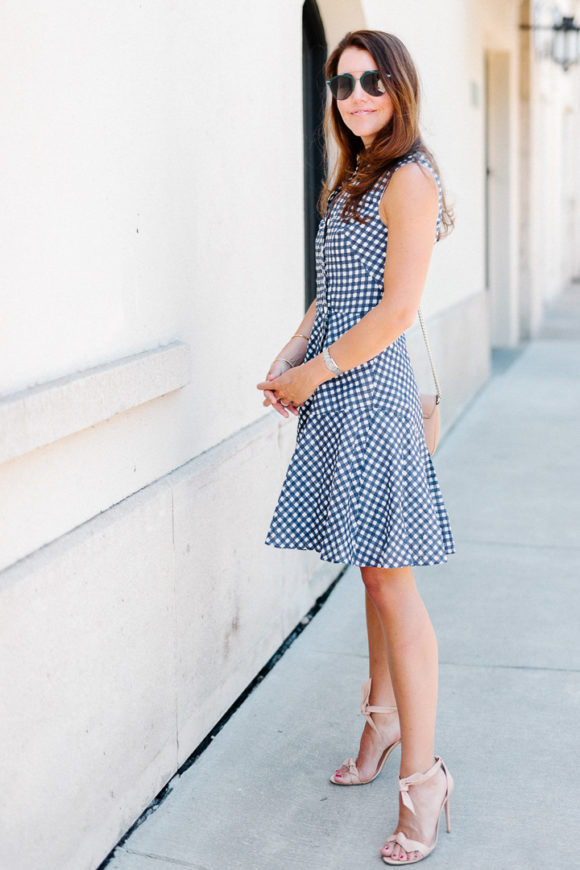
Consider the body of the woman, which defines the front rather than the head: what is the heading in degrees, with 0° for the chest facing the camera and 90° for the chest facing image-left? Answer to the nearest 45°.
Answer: approximately 45°

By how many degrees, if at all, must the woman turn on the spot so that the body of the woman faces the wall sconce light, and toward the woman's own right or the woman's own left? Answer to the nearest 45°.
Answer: approximately 135° to the woman's own right

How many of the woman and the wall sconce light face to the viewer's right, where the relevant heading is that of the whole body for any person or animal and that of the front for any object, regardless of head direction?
1

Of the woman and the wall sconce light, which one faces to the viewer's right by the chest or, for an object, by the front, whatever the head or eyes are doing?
the wall sconce light

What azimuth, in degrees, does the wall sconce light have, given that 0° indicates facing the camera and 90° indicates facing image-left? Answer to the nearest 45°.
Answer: approximately 270°

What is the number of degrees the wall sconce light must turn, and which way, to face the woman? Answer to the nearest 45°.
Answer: approximately 90° to its right
